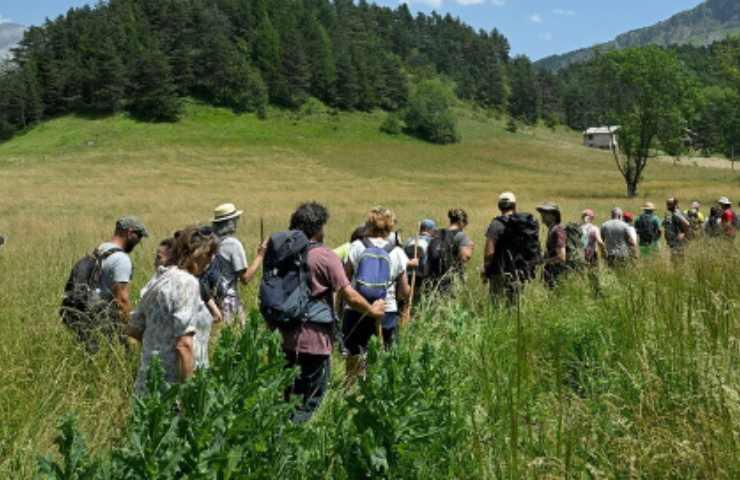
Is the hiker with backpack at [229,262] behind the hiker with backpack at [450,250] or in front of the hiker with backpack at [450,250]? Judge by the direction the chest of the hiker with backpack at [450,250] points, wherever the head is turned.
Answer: behind

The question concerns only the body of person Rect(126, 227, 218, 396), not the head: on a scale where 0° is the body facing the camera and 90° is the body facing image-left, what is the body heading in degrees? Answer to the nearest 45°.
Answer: approximately 225°

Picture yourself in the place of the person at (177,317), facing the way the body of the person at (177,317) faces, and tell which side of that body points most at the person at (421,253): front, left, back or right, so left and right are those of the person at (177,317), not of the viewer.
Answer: front

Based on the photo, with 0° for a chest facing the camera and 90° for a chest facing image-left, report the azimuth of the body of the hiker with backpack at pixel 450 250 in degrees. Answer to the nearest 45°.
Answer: approximately 225°

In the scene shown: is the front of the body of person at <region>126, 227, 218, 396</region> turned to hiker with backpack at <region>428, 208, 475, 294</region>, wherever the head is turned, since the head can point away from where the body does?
yes

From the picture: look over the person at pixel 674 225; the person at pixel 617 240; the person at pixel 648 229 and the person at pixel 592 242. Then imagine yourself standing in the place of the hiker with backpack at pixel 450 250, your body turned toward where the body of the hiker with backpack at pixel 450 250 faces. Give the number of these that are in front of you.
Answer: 4

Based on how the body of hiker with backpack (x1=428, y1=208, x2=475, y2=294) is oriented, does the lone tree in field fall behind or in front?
in front

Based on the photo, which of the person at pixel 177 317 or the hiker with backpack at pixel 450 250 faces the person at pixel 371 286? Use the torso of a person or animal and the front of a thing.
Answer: the person at pixel 177 317

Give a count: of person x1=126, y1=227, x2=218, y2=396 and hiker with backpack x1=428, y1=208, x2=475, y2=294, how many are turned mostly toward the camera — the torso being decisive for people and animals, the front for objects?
0

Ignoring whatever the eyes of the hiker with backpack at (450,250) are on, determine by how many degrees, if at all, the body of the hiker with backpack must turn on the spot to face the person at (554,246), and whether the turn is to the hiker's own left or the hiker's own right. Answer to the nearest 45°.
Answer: approximately 45° to the hiker's own right

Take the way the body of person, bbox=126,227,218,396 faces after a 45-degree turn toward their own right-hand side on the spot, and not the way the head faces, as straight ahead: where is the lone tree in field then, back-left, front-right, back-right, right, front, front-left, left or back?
front-left

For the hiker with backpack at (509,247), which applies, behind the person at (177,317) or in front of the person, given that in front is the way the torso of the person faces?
in front

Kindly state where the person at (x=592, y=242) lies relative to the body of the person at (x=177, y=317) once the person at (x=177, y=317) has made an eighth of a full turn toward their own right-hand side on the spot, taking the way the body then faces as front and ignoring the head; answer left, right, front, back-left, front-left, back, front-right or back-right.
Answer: front-left
